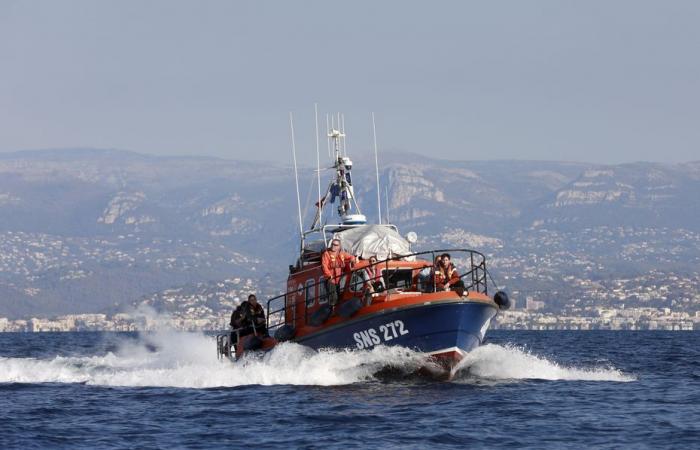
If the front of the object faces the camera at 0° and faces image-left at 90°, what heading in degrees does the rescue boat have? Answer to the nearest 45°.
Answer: approximately 315°
